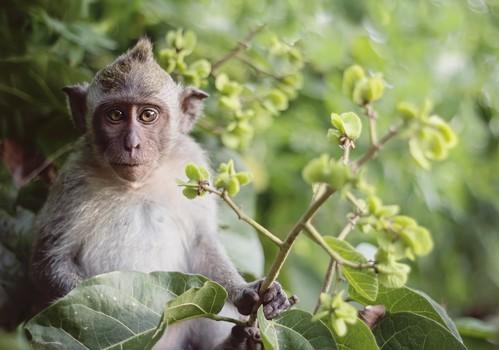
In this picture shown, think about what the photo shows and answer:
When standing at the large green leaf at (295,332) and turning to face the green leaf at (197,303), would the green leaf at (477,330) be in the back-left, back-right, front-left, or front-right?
back-right

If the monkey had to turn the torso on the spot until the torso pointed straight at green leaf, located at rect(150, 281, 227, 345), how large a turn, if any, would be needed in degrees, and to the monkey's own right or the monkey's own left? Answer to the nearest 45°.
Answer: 0° — it already faces it

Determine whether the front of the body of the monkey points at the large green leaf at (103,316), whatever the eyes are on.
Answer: yes

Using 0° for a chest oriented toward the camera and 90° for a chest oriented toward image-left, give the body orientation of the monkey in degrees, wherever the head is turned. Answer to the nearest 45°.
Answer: approximately 0°

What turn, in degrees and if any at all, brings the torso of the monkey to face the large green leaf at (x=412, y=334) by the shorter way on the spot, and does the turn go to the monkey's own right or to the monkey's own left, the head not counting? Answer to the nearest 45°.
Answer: approximately 45° to the monkey's own left

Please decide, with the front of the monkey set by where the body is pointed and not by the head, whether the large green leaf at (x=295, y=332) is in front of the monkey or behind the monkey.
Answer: in front

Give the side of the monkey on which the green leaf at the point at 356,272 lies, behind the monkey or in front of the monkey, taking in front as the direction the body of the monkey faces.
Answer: in front

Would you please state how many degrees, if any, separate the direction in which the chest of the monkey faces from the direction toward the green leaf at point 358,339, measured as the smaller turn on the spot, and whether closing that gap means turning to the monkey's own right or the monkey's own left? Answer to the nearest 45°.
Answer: approximately 45° to the monkey's own left

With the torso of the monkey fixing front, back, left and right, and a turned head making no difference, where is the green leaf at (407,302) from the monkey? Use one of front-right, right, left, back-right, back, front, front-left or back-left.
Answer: front-left
